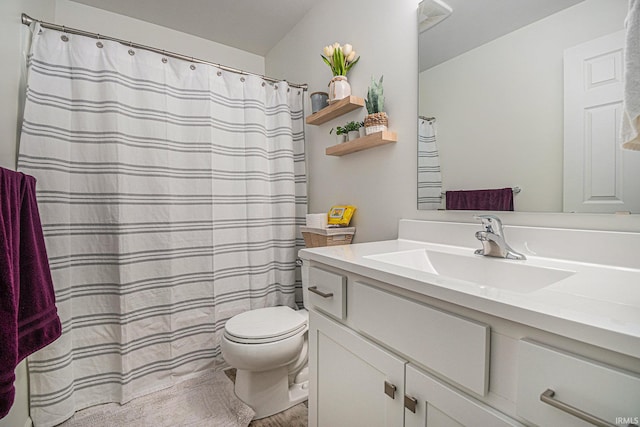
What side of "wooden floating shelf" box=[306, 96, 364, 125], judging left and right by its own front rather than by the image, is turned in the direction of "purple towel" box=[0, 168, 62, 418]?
front

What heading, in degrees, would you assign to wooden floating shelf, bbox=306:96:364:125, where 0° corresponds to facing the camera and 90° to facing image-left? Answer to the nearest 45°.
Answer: approximately 45°

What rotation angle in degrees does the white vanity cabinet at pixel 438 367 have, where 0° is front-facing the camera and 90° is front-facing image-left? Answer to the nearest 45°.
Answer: approximately 45°

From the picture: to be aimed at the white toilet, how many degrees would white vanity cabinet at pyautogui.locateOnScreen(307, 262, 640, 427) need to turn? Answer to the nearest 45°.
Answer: approximately 90° to its right

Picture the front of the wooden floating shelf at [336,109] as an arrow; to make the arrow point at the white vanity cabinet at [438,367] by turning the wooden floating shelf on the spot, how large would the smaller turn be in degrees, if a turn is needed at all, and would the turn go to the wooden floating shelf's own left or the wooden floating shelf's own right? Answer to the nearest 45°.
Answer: approximately 45° to the wooden floating shelf's own left

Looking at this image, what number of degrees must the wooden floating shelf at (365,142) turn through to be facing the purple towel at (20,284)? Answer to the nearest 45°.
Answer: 0° — it already faces it

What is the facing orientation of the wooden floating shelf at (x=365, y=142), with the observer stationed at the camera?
facing the viewer and to the left of the viewer

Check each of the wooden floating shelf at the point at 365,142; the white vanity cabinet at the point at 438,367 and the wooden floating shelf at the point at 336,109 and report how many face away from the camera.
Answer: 0

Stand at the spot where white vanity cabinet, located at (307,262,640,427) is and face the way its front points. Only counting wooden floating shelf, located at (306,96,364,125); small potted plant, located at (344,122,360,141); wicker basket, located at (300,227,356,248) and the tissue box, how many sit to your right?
4

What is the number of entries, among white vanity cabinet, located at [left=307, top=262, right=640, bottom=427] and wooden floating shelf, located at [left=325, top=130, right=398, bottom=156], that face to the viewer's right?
0
